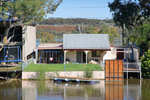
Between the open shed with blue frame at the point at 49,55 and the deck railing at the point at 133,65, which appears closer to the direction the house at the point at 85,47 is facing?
the deck railing

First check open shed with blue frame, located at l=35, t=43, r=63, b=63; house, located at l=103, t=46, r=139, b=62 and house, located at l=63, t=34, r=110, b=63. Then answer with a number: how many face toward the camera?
3

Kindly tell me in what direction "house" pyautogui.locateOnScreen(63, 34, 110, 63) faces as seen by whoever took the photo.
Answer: facing the viewer

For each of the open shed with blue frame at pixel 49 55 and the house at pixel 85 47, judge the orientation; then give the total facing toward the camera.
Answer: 2

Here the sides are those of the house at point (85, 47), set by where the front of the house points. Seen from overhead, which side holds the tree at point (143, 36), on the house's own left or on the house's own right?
on the house's own left

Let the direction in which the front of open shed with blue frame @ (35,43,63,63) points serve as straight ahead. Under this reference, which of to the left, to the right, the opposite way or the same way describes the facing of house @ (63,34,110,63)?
the same way

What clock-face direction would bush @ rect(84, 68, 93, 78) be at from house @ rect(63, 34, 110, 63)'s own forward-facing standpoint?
The bush is roughly at 12 o'clock from the house.

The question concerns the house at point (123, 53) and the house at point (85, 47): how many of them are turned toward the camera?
2

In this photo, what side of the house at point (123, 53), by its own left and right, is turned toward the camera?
front

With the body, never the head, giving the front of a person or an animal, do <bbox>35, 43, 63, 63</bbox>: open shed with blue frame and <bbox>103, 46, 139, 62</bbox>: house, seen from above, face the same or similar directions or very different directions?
same or similar directions

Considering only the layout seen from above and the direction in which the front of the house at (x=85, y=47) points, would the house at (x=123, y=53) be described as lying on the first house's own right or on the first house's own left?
on the first house's own left

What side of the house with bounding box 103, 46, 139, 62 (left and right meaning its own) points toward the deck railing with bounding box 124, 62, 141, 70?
front

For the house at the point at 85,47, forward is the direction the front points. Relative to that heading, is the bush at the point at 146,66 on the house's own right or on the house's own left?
on the house's own left

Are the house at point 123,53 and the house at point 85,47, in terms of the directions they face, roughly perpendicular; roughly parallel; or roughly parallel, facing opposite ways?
roughly parallel

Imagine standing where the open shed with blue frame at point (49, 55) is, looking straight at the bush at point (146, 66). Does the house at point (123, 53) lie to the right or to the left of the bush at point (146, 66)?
left

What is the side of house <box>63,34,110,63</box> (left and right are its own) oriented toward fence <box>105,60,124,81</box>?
front

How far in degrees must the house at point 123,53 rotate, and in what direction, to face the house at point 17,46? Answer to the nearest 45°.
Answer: approximately 90° to its right
